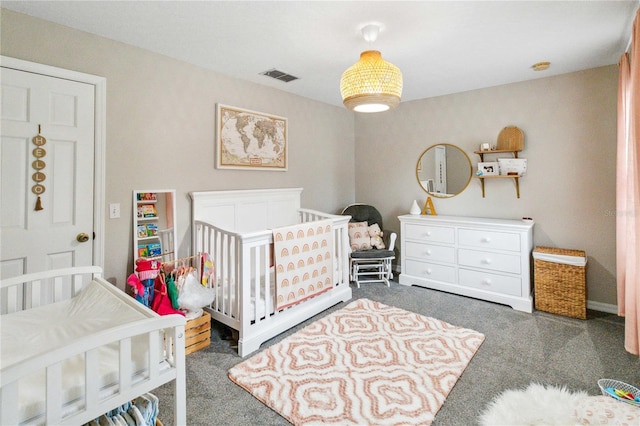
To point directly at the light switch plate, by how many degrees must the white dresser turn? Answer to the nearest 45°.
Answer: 0° — it already faces it

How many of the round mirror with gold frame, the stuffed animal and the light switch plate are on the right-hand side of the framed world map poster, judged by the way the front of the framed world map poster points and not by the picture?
1

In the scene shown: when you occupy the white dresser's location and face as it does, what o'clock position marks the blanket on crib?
The blanket on crib is roughly at 12 o'clock from the white dresser.

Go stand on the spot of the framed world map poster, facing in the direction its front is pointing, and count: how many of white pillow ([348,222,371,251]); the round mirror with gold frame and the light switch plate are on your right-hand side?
1

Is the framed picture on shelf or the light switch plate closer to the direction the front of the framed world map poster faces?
the framed picture on shelf

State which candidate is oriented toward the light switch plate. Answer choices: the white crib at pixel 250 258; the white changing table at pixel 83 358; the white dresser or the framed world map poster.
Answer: the white dresser
